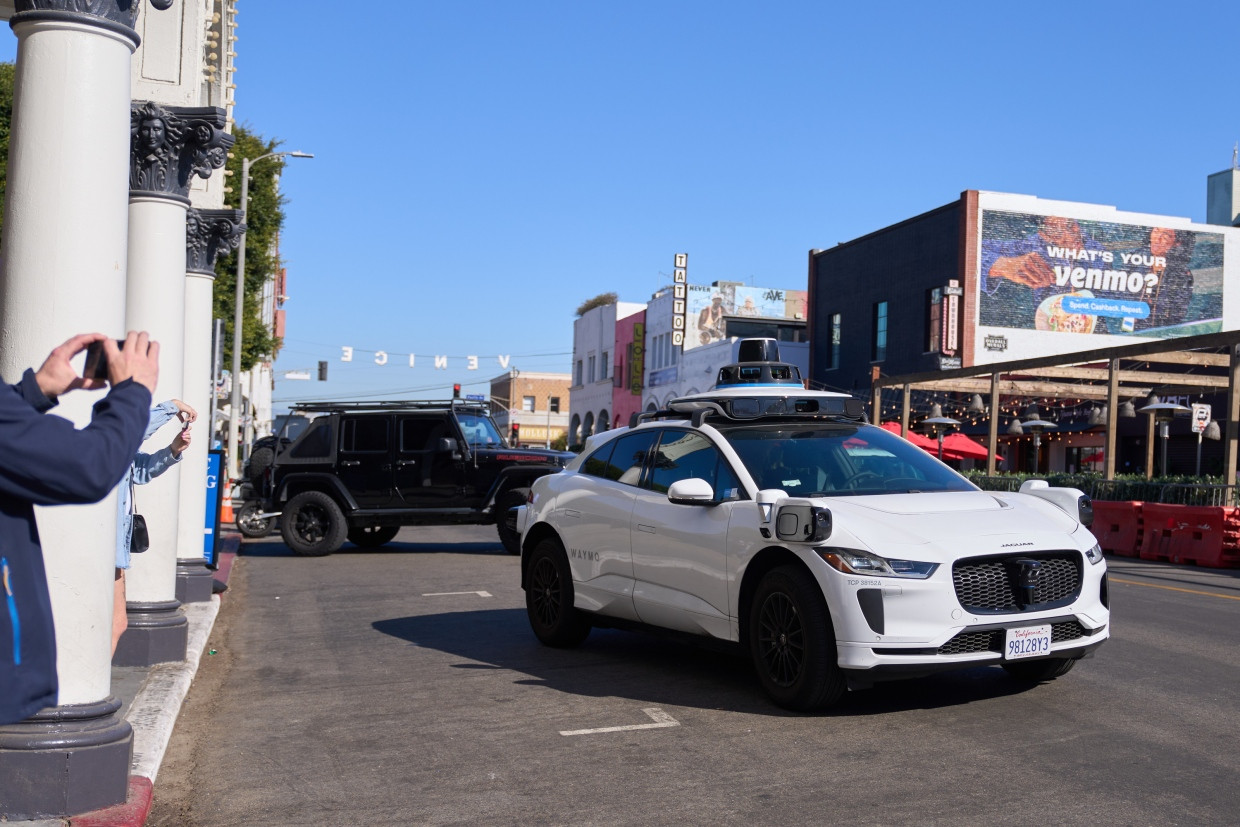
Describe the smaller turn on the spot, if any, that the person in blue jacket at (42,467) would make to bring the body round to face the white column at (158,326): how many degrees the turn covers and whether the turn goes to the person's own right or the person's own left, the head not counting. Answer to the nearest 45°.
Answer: approximately 90° to the person's own left

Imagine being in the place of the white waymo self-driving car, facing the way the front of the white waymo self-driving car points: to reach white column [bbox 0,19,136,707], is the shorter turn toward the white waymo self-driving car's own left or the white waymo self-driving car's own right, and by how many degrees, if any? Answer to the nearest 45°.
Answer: approximately 90° to the white waymo self-driving car's own right

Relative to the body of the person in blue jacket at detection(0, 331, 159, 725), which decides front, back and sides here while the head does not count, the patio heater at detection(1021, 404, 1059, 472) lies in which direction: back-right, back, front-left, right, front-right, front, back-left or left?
front-left

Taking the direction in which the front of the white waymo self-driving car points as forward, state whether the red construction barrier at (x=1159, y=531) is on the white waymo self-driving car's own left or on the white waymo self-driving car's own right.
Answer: on the white waymo self-driving car's own left

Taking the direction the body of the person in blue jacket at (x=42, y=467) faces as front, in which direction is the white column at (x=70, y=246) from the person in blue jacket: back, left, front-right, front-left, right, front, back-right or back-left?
left

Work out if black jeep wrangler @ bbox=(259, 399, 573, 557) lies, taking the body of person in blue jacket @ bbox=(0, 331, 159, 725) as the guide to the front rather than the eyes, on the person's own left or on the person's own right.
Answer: on the person's own left

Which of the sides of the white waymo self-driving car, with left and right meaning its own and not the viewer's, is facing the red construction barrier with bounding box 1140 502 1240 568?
left

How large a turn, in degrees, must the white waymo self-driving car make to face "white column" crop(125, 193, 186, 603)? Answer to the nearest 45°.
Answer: approximately 135° to its right

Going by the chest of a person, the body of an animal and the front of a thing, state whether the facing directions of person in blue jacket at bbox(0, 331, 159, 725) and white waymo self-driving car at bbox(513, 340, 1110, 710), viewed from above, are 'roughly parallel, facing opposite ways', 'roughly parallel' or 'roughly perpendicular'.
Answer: roughly perpendicular

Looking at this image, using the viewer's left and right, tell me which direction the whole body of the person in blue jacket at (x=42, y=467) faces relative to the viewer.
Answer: facing to the right of the viewer

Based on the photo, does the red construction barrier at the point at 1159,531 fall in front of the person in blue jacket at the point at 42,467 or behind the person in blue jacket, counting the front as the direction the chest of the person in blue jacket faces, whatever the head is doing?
in front

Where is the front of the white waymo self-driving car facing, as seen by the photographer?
facing the viewer and to the right of the viewer

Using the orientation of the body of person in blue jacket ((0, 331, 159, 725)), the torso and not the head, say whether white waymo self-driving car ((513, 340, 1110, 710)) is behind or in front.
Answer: in front
